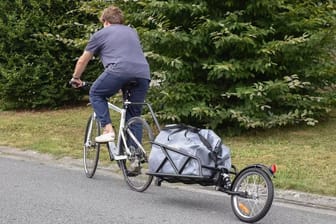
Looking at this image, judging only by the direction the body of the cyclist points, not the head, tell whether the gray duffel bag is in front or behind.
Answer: behind

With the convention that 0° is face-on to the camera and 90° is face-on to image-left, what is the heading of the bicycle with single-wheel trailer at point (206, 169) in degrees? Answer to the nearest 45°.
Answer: approximately 135°

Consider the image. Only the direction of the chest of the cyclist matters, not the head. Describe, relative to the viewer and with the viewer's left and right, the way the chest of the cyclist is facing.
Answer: facing away from the viewer and to the left of the viewer

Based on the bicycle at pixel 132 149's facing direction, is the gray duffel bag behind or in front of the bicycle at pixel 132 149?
behind

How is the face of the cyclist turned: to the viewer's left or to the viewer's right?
to the viewer's left
